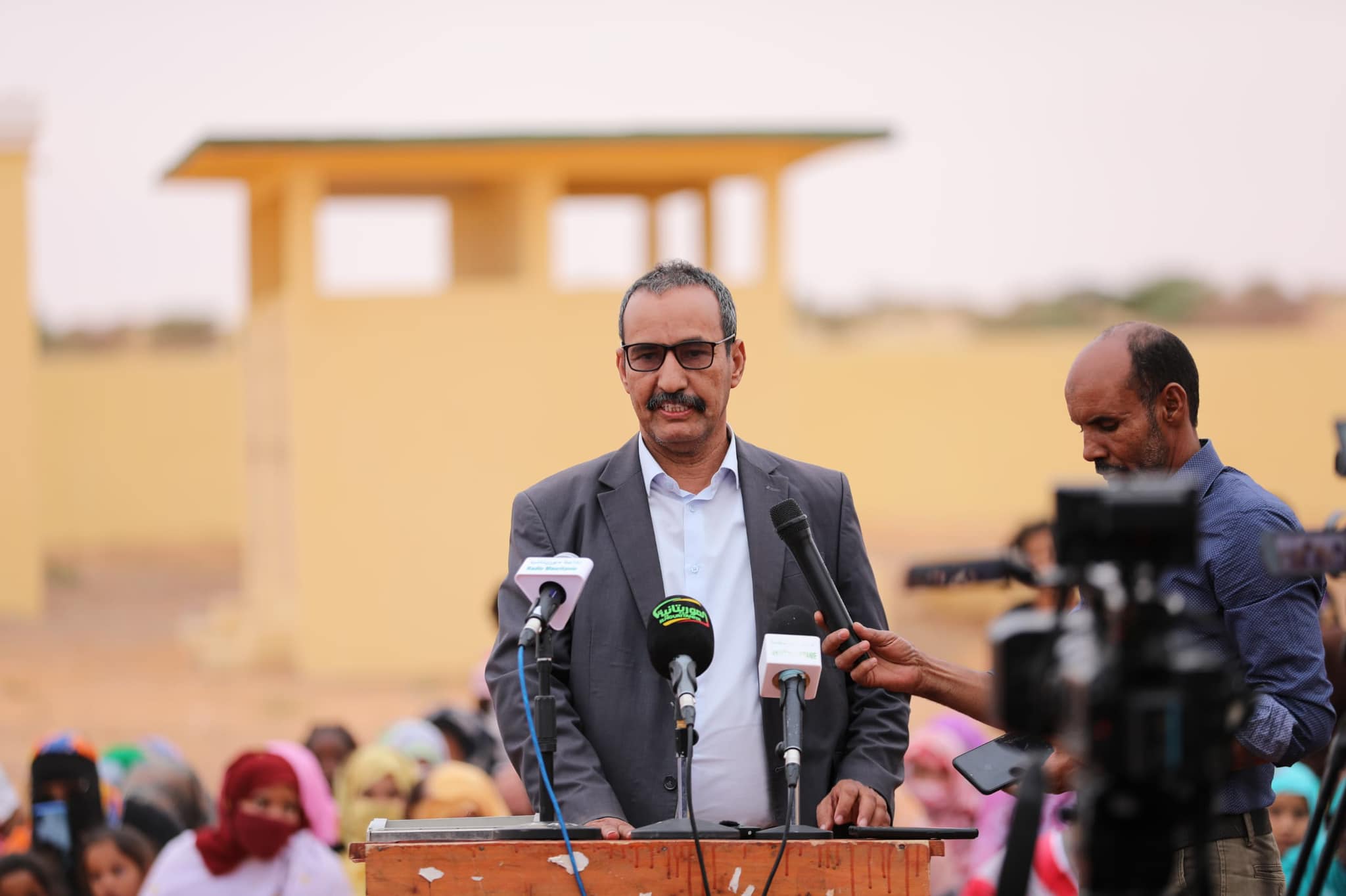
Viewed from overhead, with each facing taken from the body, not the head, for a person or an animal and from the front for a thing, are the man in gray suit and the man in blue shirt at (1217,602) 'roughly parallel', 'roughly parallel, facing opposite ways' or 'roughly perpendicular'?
roughly perpendicular

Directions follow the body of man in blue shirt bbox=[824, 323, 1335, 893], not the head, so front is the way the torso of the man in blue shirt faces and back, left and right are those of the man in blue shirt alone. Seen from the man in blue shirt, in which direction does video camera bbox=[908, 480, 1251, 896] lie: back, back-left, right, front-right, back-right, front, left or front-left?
left

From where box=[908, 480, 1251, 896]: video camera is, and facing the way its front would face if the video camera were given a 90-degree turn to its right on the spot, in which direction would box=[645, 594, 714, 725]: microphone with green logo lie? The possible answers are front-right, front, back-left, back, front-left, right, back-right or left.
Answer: left

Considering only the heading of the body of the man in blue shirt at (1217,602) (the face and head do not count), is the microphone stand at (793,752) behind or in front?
in front

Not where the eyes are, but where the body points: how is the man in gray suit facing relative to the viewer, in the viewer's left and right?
facing the viewer

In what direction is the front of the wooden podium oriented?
toward the camera

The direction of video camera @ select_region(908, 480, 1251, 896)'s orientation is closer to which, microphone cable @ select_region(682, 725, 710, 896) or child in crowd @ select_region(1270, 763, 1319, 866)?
the microphone cable

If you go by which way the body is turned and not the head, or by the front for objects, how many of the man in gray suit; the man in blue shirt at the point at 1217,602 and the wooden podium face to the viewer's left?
1

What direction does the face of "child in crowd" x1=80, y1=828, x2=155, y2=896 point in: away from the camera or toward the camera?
toward the camera

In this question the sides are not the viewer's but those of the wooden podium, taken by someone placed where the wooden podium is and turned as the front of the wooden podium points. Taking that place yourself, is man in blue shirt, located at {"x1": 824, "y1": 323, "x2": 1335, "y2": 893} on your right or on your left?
on your left

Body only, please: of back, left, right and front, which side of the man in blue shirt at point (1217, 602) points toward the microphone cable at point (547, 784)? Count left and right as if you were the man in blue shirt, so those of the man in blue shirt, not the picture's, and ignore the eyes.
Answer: front

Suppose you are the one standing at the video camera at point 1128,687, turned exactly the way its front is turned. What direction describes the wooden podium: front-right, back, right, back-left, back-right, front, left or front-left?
front

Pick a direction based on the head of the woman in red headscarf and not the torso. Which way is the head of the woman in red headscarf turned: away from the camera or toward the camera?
toward the camera

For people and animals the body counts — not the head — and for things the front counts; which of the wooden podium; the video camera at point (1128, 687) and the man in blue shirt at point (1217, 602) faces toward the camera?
the wooden podium

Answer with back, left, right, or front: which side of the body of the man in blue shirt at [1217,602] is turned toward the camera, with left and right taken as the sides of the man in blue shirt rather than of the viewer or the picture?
left

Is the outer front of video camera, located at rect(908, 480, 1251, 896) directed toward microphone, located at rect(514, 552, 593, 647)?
yes
